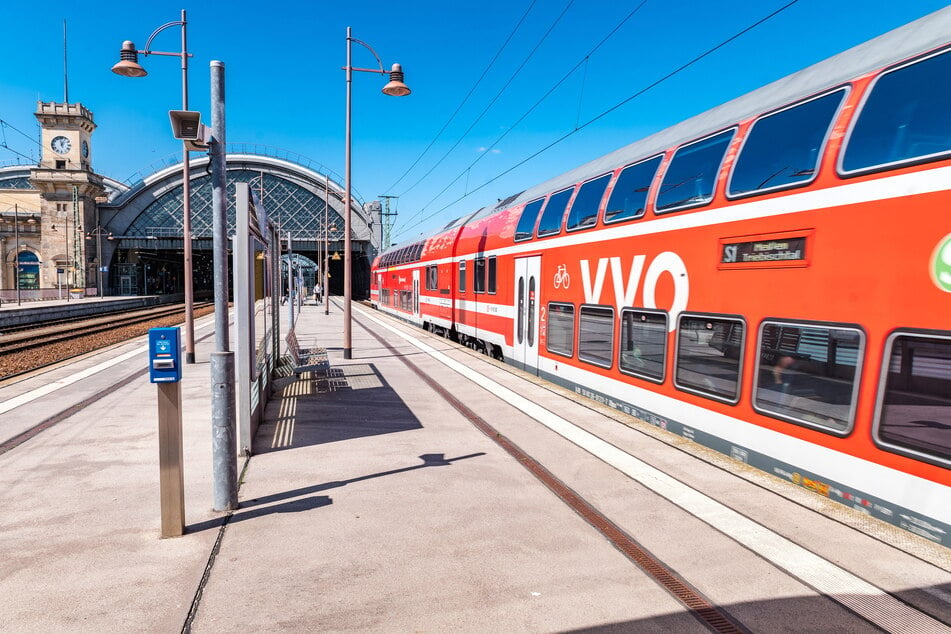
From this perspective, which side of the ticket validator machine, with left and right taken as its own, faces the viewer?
front

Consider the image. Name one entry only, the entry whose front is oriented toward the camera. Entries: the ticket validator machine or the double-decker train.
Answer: the ticket validator machine

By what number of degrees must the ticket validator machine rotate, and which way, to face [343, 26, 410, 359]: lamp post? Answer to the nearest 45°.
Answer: approximately 135° to its left

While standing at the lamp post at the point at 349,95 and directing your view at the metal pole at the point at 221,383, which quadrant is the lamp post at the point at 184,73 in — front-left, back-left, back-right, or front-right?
front-right

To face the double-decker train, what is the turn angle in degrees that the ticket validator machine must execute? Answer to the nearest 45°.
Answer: approximately 90° to its left

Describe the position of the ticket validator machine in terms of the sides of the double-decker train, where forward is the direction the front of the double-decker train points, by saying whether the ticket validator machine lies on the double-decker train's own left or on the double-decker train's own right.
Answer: on the double-decker train's own left

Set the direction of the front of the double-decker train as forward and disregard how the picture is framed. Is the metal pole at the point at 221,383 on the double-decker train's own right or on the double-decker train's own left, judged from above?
on the double-decker train's own left

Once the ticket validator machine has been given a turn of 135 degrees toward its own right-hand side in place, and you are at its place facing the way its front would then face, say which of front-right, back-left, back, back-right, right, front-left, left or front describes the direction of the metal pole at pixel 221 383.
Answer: right

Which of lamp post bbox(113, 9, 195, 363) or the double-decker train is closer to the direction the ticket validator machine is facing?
the double-decker train

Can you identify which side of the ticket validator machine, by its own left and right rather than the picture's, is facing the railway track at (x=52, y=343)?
back

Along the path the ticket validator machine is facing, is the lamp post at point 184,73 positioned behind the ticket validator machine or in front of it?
behind

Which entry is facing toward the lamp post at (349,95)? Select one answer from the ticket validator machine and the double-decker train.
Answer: the double-decker train

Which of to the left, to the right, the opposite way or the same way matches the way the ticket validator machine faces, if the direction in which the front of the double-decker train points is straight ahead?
the opposite way
